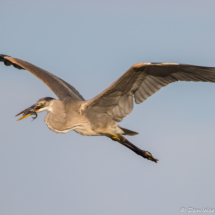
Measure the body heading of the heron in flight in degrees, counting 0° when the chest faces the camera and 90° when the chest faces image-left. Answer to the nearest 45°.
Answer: approximately 45°
